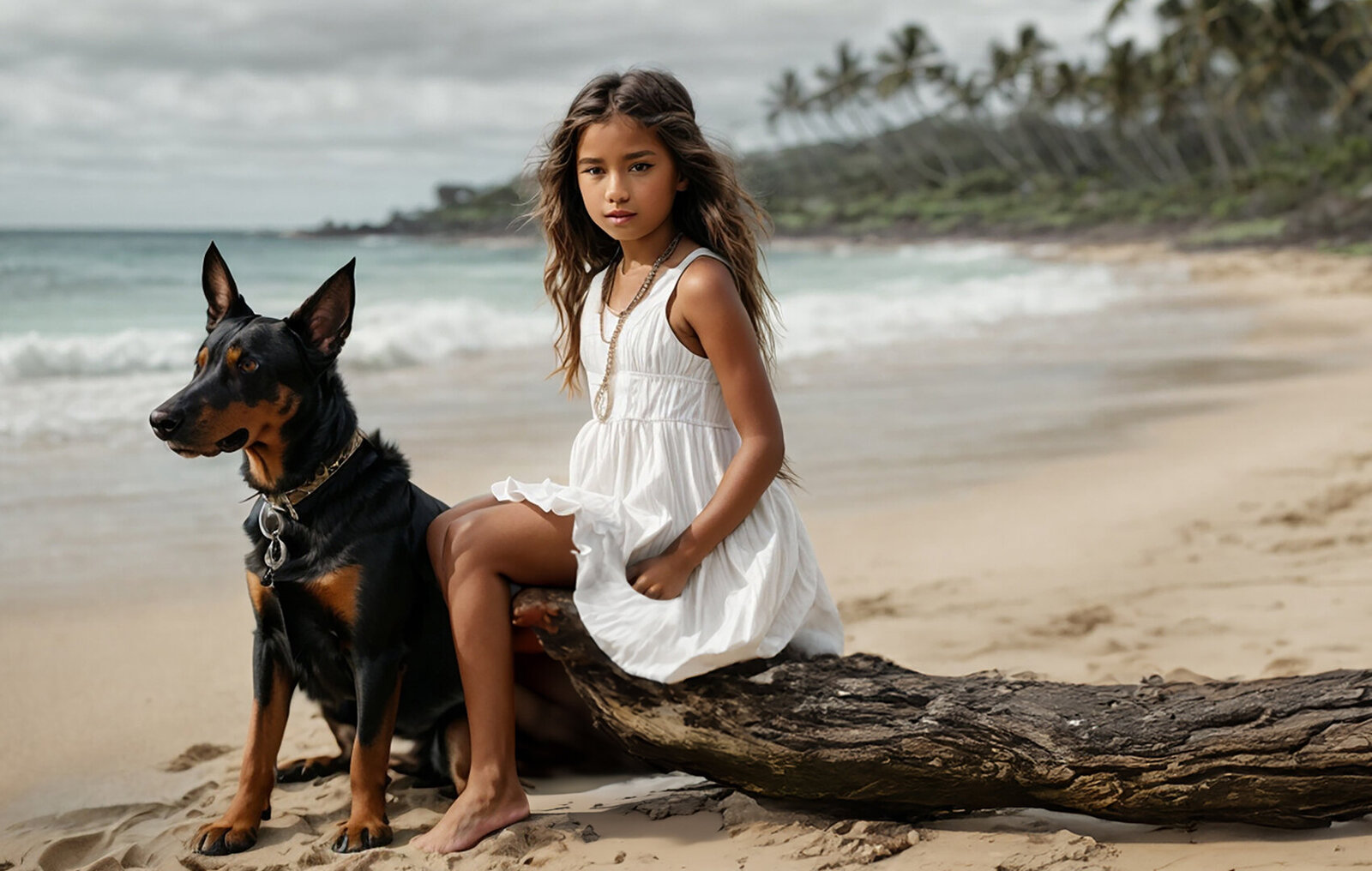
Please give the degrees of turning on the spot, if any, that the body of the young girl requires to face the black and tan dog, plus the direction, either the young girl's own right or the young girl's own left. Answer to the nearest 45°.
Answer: approximately 45° to the young girl's own right

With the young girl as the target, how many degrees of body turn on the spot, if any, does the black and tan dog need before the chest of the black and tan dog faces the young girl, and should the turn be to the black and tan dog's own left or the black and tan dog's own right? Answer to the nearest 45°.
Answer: approximately 135° to the black and tan dog's own left

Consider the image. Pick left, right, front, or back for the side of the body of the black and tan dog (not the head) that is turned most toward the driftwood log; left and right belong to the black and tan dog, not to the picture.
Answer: left

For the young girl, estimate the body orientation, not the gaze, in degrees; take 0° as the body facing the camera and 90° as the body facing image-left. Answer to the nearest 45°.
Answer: approximately 45°

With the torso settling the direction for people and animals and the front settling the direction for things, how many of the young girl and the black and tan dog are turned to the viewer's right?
0

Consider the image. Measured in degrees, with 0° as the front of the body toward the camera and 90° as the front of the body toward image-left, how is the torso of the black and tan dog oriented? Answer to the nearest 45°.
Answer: approximately 45°
